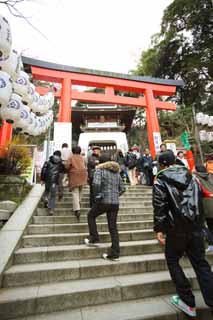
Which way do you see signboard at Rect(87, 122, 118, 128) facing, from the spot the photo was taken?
facing the viewer

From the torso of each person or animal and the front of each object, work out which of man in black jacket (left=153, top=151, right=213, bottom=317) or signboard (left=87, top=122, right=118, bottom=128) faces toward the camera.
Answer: the signboard

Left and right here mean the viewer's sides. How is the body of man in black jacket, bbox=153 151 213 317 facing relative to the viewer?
facing away from the viewer and to the left of the viewer

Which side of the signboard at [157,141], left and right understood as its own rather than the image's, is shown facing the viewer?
front

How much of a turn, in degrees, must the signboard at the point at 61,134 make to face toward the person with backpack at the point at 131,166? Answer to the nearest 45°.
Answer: approximately 90° to its left

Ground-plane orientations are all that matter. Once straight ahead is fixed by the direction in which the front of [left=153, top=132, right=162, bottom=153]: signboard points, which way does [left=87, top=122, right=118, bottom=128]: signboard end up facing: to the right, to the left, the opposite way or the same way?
the same way

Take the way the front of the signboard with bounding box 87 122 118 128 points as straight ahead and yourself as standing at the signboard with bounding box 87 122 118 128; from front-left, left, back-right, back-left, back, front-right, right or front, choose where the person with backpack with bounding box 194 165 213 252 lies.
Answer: front

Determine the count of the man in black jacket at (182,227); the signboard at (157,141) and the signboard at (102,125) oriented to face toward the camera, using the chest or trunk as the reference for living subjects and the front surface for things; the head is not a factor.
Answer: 2

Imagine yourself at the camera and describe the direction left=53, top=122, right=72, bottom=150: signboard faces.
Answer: facing the viewer

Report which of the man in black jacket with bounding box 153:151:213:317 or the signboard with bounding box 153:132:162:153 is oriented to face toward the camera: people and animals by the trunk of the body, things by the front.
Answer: the signboard

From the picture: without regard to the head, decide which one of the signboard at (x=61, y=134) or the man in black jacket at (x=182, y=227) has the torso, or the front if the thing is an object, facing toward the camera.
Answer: the signboard

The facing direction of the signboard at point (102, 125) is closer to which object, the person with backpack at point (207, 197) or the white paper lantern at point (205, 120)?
the person with backpack
